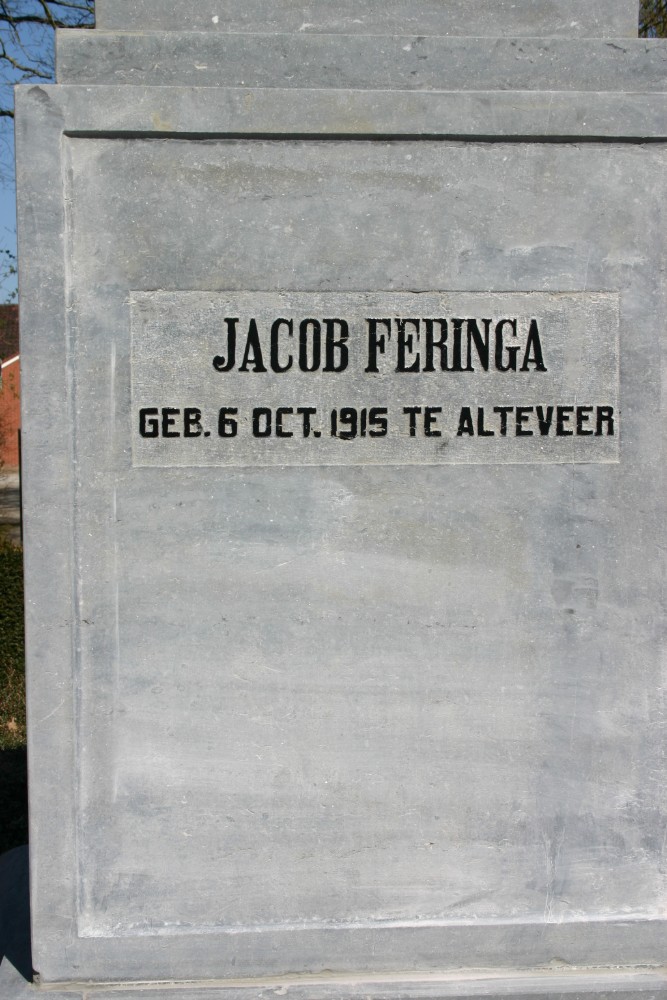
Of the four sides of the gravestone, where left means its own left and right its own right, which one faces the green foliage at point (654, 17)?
back

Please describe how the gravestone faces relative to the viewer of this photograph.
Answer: facing the viewer
